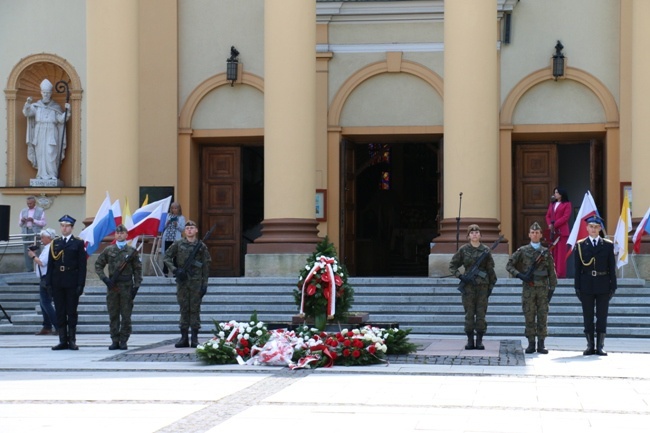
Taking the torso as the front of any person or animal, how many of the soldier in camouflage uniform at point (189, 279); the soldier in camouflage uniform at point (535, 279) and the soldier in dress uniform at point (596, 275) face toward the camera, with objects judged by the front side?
3

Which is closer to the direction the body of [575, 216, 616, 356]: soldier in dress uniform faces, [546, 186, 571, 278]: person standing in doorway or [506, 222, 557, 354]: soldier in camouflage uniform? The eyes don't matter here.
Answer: the soldier in camouflage uniform

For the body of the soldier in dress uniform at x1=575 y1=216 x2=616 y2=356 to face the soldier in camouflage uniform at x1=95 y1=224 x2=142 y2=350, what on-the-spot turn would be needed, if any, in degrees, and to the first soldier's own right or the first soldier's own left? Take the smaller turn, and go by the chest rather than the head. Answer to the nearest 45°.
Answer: approximately 90° to the first soldier's own right

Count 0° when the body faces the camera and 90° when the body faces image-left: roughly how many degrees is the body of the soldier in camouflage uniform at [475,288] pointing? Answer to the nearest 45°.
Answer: approximately 0°

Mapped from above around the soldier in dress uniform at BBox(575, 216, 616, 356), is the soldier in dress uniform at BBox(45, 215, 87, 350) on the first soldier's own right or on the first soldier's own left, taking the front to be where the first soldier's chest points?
on the first soldier's own right

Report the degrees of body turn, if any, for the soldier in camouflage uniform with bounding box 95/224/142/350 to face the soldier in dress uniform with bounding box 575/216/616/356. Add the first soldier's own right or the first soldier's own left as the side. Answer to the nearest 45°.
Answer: approximately 90° to the first soldier's own left

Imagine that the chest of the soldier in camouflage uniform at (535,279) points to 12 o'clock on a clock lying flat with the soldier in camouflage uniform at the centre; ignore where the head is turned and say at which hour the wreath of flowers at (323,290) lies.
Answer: The wreath of flowers is roughly at 2 o'clock from the soldier in camouflage uniform.

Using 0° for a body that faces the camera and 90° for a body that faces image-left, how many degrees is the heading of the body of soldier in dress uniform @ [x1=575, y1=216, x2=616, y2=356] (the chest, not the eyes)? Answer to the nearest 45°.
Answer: approximately 0°
